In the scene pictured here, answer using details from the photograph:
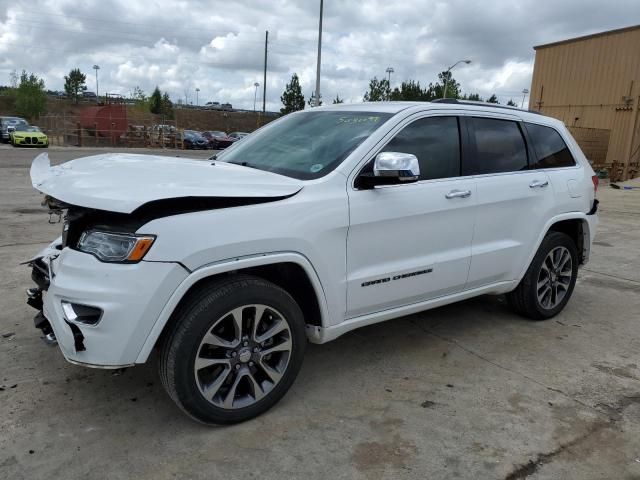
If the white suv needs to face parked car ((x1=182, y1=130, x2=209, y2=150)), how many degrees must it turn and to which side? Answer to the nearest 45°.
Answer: approximately 135° to its right

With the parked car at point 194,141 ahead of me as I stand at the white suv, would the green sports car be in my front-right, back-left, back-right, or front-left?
front-left

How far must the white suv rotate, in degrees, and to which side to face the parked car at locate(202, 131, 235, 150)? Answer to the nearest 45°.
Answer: approximately 135° to its right

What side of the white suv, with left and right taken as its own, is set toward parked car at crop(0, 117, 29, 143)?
right

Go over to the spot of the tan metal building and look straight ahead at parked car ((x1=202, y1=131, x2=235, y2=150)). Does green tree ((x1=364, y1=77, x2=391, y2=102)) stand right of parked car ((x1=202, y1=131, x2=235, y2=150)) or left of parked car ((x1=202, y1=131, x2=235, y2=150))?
right

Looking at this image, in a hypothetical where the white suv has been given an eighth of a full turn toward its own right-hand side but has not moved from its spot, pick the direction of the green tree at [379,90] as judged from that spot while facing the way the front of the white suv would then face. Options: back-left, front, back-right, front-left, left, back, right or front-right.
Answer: right

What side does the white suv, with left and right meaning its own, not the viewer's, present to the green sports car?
right

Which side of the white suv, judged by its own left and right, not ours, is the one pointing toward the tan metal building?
back

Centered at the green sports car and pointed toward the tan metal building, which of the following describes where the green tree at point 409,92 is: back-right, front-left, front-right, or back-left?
front-left

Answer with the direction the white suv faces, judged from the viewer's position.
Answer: facing the viewer and to the left of the viewer

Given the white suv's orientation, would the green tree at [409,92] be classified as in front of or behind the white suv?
behind
